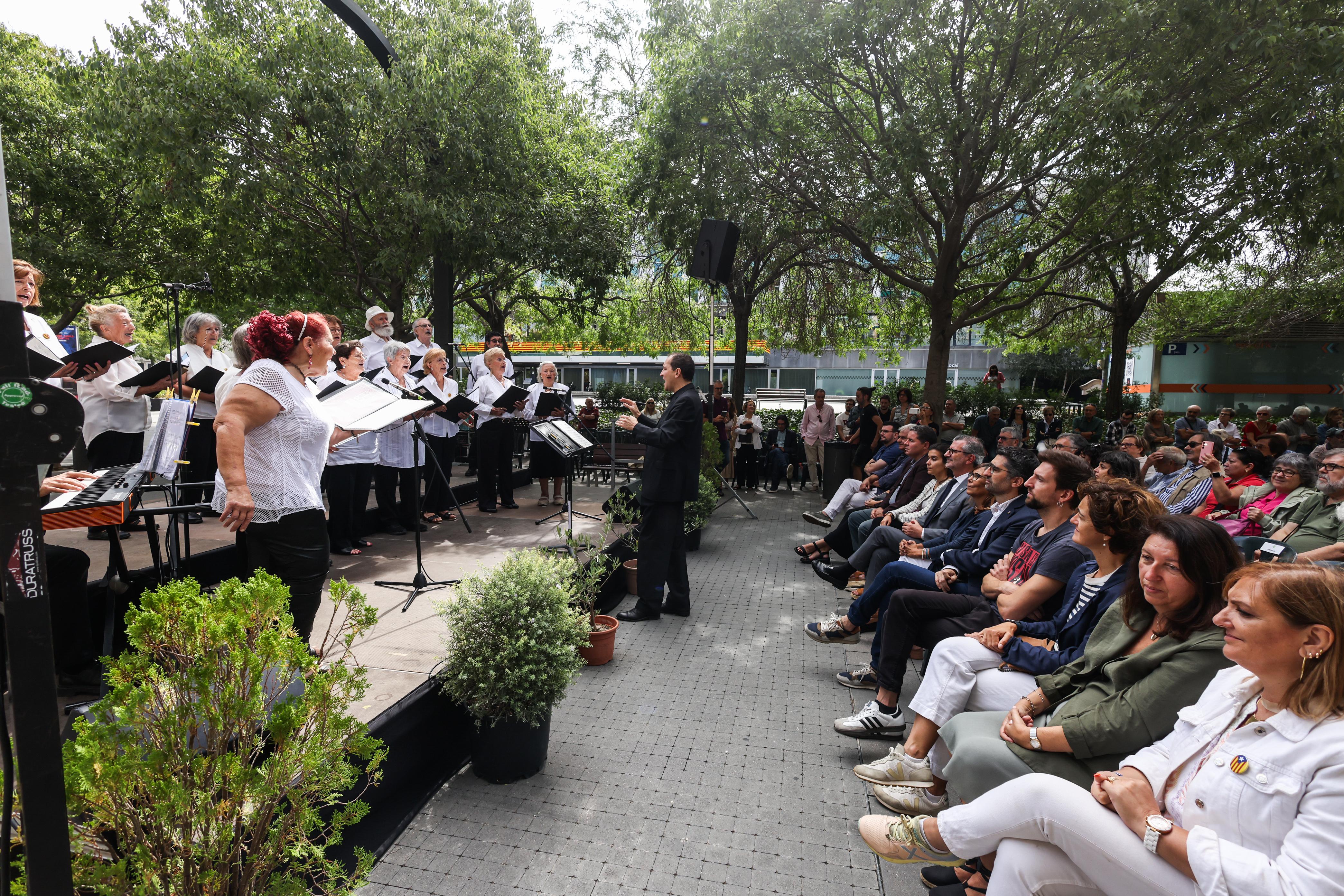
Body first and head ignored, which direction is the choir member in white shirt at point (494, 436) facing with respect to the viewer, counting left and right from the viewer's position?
facing the viewer and to the right of the viewer

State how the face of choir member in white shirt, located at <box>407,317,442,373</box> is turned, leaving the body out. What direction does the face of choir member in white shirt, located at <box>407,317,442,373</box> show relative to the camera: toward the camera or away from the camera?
toward the camera

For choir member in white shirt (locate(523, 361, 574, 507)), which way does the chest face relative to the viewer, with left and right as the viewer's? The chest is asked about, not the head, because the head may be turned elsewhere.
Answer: facing the viewer

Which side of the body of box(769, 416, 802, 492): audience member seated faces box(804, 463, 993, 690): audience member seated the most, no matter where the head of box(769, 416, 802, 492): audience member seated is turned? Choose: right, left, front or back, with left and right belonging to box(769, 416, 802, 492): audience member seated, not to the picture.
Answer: front

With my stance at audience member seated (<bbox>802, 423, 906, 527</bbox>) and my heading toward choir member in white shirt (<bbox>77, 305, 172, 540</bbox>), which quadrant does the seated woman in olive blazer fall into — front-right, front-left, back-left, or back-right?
front-left

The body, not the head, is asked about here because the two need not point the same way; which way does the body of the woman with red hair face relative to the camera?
to the viewer's right

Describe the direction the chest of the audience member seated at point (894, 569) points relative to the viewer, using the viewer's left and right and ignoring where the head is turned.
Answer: facing to the left of the viewer

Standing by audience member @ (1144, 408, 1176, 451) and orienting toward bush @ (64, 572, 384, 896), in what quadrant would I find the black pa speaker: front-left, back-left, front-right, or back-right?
front-right

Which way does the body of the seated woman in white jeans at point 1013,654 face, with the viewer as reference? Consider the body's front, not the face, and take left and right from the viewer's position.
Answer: facing to the left of the viewer

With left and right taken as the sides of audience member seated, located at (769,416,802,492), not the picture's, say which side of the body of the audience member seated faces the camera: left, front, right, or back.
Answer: front

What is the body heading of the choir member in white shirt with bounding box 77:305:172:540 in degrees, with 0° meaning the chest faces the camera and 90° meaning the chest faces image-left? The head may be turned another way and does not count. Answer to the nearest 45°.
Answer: approximately 270°

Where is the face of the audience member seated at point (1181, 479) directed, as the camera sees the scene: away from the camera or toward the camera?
toward the camera

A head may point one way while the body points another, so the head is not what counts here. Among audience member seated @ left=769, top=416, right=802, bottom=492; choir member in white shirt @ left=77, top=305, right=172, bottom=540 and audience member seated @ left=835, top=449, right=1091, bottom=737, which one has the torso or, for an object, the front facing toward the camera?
audience member seated @ left=769, top=416, right=802, bottom=492

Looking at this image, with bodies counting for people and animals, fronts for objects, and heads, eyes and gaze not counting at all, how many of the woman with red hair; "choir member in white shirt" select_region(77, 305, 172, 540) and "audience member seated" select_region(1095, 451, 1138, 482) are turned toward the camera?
0
